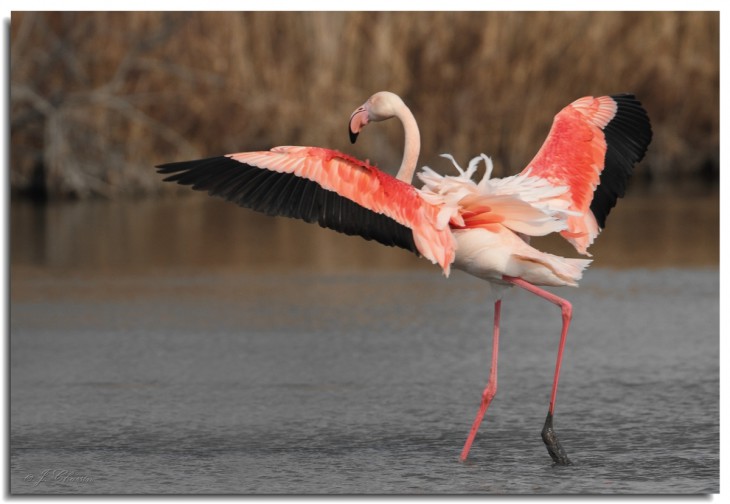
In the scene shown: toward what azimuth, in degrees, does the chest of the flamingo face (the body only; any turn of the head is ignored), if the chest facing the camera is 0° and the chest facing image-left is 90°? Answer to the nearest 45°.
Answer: approximately 135°
